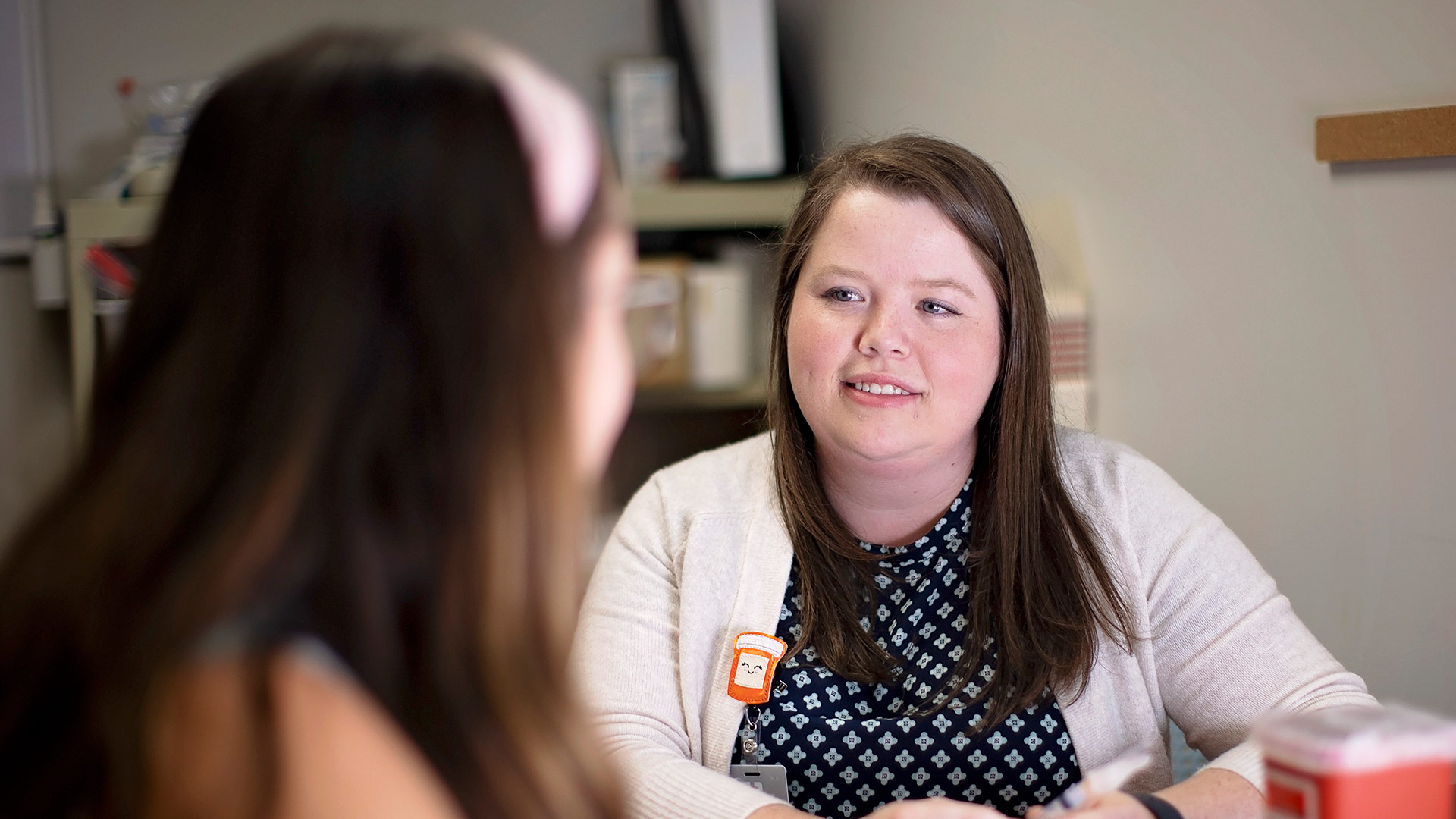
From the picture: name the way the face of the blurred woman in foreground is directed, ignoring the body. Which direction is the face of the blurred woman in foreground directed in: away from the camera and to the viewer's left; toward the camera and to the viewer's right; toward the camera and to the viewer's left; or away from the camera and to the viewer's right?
away from the camera and to the viewer's right

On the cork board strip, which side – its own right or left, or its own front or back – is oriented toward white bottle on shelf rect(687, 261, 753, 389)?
right

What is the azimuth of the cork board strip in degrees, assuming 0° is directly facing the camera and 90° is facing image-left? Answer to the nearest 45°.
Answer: approximately 45°

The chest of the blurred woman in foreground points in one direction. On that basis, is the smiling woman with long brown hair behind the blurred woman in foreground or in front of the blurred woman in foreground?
in front

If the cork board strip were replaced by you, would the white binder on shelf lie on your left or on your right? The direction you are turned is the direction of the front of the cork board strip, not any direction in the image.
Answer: on your right

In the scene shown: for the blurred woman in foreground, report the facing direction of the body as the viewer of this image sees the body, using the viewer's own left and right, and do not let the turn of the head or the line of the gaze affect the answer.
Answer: facing away from the viewer and to the right of the viewer

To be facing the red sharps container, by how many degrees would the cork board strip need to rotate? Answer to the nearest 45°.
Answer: approximately 45° to its left
